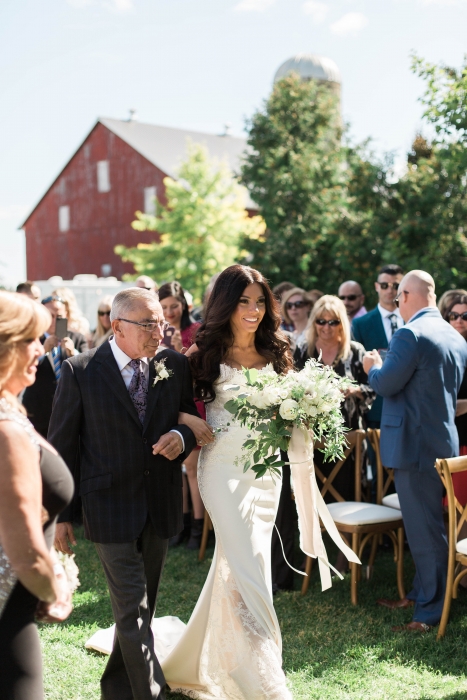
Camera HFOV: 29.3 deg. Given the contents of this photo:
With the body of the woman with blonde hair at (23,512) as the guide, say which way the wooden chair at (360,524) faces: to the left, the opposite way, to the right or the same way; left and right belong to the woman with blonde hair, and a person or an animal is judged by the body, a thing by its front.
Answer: to the right

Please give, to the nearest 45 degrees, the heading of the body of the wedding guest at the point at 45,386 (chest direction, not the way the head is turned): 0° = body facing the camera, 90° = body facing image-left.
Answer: approximately 315°

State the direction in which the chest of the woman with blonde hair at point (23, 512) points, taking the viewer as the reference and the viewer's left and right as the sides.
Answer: facing to the right of the viewer

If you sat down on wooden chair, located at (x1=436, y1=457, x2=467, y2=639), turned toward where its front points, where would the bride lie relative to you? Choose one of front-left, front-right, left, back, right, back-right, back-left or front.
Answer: right

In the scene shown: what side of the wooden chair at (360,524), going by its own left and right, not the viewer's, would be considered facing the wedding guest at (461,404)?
left

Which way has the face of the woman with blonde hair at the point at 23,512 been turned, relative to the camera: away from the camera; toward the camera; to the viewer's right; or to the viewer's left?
to the viewer's right

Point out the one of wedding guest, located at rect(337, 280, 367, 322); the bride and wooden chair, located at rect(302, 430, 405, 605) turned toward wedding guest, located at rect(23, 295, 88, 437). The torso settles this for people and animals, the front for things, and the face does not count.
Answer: wedding guest, located at rect(337, 280, 367, 322)

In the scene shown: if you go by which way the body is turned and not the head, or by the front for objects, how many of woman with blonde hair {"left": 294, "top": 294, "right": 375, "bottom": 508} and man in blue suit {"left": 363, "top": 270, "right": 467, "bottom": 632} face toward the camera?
1

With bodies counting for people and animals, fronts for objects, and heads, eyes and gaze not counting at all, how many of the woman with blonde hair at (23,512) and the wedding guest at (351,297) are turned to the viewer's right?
1

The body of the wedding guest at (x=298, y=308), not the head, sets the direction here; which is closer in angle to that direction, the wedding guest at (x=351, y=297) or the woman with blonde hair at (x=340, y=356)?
the woman with blonde hair

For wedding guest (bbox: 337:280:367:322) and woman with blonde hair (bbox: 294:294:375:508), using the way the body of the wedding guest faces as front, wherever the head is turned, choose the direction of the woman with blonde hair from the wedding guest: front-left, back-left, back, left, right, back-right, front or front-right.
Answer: front-left

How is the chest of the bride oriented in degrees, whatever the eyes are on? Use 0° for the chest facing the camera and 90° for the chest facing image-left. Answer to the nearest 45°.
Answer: approximately 315°

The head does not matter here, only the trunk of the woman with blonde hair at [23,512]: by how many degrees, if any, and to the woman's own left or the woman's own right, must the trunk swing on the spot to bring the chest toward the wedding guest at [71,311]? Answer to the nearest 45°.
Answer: approximately 90° to the woman's own left

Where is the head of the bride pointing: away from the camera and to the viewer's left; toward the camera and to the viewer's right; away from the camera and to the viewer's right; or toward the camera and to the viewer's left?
toward the camera and to the viewer's right

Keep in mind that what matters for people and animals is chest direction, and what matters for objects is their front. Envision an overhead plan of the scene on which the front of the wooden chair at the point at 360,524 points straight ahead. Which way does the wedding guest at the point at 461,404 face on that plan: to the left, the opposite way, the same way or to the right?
to the right
